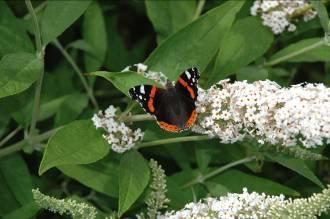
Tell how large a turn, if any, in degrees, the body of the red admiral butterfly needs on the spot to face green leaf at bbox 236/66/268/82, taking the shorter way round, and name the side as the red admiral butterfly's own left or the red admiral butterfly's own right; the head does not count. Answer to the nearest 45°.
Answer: approximately 45° to the red admiral butterfly's own right

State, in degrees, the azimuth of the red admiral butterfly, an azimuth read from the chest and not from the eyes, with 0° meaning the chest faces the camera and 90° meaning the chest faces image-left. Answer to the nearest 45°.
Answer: approximately 180°

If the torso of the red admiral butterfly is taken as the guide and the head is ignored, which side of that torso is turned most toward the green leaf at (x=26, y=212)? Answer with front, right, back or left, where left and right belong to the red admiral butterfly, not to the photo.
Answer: left

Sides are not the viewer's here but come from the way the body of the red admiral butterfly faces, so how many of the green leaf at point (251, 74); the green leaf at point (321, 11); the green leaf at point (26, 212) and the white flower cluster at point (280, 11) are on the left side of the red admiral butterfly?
1
